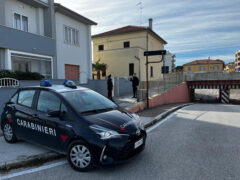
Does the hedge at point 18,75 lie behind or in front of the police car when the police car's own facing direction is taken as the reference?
behind

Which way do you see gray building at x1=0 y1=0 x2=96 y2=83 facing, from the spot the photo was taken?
facing the viewer and to the right of the viewer

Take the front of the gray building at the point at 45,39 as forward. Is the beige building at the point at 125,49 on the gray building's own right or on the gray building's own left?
on the gray building's own left

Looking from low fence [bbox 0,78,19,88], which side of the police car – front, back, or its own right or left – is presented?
back

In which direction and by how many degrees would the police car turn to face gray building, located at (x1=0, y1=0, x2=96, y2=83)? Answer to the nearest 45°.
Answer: approximately 135° to its left

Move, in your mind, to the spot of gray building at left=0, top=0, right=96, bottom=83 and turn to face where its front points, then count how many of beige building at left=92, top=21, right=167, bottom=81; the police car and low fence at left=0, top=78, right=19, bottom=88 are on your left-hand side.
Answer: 1

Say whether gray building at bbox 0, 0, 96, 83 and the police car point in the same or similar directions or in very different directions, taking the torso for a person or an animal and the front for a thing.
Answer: same or similar directions

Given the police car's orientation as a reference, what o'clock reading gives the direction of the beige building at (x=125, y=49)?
The beige building is roughly at 8 o'clock from the police car.

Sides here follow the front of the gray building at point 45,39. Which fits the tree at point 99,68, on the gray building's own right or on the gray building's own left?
on the gray building's own left

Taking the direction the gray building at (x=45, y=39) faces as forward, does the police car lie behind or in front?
in front

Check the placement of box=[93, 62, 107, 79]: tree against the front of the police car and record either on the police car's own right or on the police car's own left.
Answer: on the police car's own left

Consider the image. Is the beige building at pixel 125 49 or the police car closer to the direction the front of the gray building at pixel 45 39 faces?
the police car

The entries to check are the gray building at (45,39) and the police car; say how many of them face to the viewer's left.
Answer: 0
